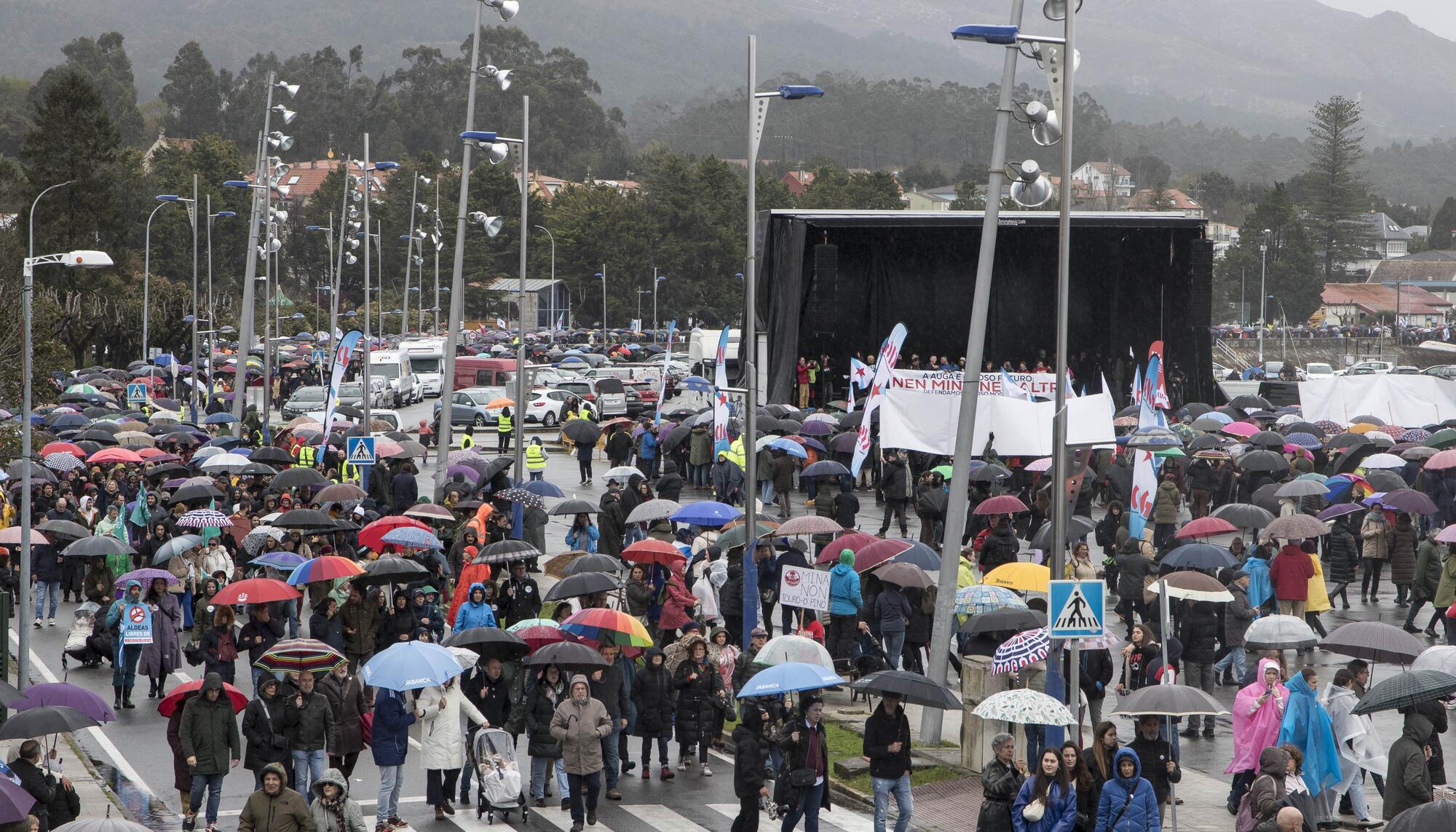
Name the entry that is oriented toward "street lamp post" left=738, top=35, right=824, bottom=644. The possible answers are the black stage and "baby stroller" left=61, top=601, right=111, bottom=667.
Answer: the black stage

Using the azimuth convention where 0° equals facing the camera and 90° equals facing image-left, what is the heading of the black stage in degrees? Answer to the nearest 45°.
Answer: approximately 0°

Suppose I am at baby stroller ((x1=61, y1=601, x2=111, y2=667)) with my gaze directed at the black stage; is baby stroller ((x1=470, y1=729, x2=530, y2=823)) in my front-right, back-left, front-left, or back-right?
back-right

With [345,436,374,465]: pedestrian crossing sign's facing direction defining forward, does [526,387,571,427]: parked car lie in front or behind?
behind

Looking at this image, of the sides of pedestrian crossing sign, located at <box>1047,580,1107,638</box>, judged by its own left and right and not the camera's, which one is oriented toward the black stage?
back

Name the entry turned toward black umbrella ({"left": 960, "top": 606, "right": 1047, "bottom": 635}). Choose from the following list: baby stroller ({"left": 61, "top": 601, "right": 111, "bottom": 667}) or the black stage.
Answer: the black stage

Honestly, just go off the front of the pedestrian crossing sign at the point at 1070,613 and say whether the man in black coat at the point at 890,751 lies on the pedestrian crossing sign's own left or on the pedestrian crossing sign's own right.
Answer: on the pedestrian crossing sign's own right

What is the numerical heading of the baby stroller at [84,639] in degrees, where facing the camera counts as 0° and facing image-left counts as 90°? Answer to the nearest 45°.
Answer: approximately 45°

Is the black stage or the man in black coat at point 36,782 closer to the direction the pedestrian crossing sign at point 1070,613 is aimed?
the man in black coat

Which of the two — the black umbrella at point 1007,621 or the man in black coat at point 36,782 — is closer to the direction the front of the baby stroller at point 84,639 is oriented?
the man in black coat

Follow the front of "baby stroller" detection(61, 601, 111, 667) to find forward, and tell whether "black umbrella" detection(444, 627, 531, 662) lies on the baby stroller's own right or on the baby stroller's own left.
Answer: on the baby stroller's own left
